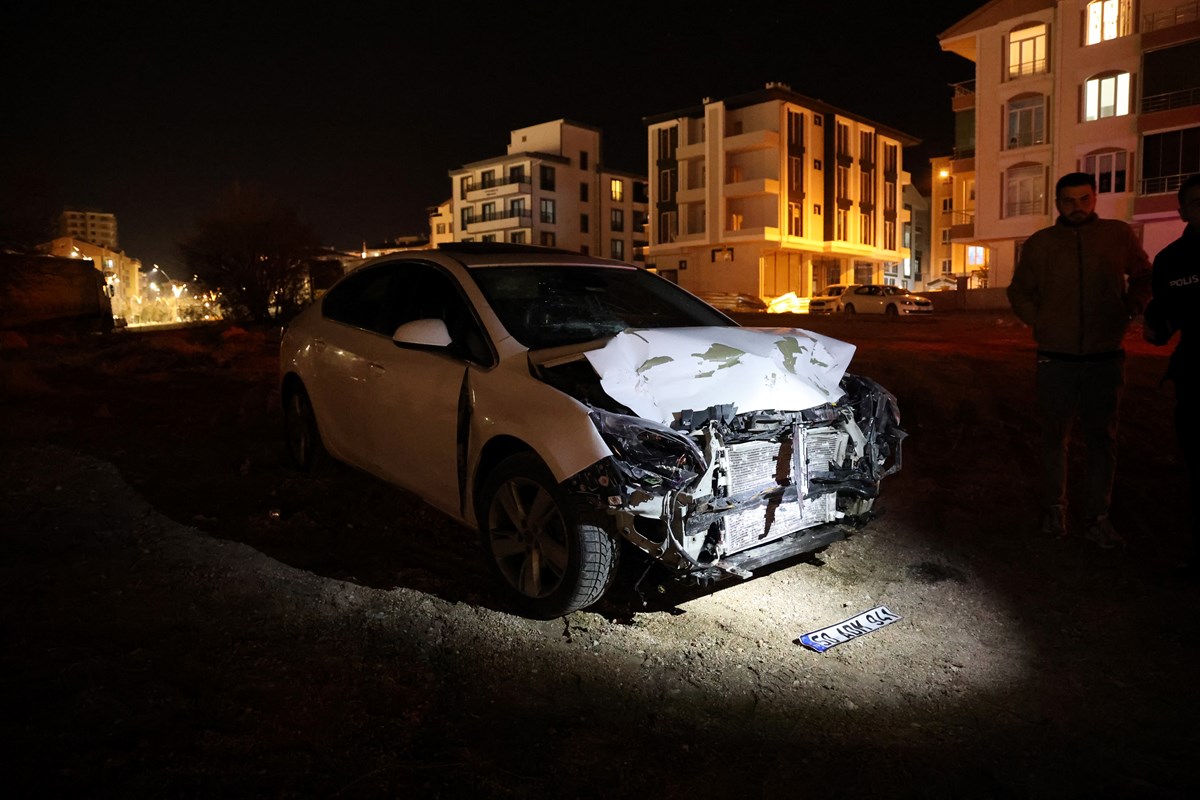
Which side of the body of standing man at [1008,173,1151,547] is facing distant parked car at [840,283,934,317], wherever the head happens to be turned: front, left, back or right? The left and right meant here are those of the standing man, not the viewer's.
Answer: back

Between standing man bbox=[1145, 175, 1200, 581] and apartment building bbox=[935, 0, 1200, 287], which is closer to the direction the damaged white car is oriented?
the standing man

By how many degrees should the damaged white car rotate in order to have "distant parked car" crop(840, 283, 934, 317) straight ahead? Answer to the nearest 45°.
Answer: approximately 135° to its left

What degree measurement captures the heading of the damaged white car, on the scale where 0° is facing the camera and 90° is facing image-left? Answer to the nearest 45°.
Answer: approximately 315°

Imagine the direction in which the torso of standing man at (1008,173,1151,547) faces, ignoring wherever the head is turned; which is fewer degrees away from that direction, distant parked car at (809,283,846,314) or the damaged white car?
the damaged white car

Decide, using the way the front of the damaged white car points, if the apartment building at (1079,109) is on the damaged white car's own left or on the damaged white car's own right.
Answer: on the damaged white car's own left

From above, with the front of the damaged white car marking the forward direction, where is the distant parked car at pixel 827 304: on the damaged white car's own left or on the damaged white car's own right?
on the damaged white car's own left

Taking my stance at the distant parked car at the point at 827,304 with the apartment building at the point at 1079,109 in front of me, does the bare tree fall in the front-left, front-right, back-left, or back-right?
back-right

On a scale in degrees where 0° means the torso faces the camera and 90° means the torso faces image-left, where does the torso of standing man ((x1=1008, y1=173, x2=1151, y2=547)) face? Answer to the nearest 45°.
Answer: approximately 0°

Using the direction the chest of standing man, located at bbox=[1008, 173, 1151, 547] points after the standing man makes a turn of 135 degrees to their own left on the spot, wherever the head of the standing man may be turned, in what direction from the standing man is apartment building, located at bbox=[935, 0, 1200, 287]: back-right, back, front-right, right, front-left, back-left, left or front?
front-left
